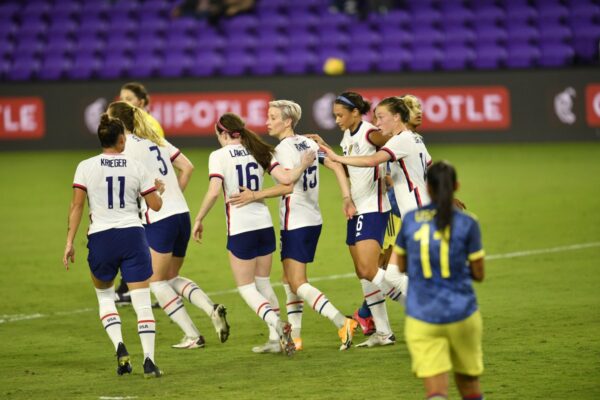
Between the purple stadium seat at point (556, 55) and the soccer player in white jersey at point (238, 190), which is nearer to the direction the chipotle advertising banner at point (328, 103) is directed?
the soccer player in white jersey

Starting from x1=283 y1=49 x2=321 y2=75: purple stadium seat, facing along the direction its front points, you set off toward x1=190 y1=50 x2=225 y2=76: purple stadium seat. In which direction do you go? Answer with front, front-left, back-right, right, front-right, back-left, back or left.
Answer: right

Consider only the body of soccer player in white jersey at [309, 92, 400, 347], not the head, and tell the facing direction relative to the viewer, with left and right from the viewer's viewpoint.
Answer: facing the viewer and to the left of the viewer

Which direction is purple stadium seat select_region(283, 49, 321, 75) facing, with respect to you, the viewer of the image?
facing the viewer

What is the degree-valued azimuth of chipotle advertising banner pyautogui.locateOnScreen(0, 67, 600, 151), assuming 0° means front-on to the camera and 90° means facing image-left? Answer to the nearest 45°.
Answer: approximately 0°

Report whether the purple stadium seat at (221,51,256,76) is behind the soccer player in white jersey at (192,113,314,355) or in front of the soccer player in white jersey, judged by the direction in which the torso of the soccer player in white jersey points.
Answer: in front

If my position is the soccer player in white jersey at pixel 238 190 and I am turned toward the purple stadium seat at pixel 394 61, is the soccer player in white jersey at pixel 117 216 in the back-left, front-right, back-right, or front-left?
back-left

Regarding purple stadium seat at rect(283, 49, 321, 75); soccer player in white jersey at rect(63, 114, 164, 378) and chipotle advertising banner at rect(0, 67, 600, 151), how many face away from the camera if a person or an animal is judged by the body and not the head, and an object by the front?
1

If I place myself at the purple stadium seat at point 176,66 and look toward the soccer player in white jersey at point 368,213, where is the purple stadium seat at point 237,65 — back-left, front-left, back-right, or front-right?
front-left

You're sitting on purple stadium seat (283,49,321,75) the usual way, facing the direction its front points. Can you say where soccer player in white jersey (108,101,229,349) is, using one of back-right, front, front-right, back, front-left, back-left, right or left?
front

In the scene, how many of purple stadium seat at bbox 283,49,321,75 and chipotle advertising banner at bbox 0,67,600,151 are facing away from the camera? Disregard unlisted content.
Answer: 0

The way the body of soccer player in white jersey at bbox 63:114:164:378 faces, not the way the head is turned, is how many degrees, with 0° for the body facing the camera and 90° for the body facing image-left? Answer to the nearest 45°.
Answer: approximately 180°

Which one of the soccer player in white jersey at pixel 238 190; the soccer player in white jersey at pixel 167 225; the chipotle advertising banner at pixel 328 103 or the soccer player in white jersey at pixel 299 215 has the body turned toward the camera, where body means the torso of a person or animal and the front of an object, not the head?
the chipotle advertising banner

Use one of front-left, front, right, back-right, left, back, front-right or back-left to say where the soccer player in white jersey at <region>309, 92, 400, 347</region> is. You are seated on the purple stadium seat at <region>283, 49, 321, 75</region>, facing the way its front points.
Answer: front

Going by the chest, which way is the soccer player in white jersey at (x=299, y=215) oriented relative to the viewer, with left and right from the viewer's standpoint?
facing away from the viewer and to the left of the viewer

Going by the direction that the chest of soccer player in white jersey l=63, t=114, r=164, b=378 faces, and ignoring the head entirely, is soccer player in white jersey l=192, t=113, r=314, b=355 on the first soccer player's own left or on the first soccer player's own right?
on the first soccer player's own right

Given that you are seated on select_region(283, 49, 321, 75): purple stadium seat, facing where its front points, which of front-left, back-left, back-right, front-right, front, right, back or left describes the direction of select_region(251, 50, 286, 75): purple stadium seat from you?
right

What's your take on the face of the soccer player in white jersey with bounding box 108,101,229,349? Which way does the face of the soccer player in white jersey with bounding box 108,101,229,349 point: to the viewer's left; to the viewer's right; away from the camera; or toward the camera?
away from the camera

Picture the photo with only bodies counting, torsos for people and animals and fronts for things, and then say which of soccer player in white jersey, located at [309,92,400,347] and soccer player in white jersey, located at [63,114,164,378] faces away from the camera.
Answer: soccer player in white jersey, located at [63,114,164,378]
